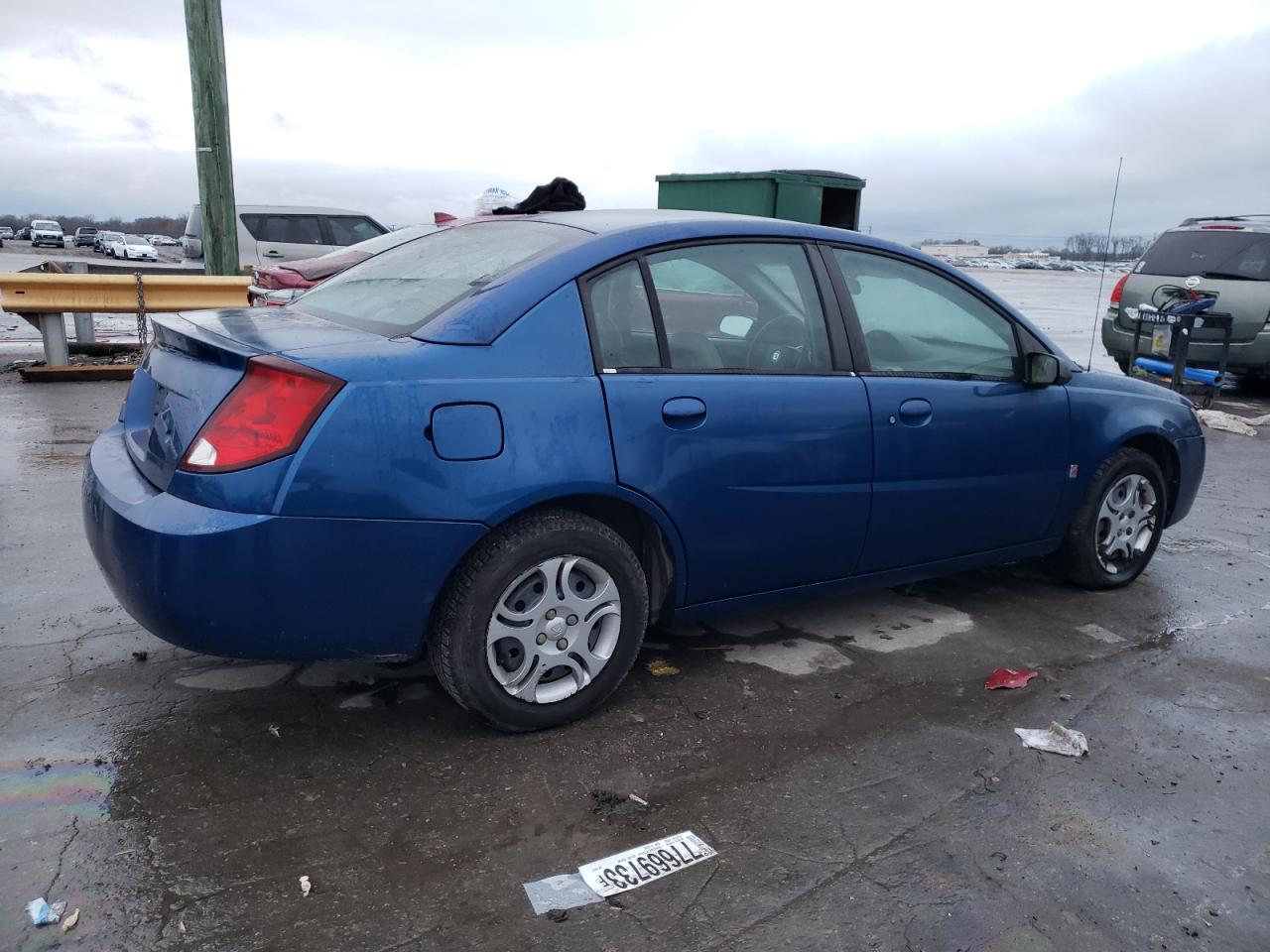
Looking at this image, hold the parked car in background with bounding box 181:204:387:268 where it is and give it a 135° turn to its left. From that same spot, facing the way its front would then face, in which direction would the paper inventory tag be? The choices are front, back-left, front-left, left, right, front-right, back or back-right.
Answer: back-left

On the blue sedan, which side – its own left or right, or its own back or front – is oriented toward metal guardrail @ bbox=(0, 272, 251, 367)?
left

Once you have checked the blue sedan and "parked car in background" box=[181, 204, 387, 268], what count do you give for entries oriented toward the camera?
0

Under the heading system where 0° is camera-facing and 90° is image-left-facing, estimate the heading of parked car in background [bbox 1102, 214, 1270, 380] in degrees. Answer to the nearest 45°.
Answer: approximately 225°

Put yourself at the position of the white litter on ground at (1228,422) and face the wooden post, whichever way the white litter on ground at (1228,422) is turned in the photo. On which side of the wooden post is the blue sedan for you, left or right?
left

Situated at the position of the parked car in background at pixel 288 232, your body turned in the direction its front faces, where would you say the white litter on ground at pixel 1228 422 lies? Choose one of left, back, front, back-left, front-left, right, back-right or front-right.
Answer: front-right

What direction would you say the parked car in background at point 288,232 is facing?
to the viewer's right

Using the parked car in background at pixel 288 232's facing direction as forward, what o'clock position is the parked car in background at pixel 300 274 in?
the parked car in background at pixel 300 274 is roughly at 3 o'clock from the parked car in background at pixel 288 232.

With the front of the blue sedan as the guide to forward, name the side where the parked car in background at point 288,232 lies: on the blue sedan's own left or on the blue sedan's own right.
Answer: on the blue sedan's own left

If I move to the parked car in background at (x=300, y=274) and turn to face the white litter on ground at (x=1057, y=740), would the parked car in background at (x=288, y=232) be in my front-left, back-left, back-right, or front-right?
back-left

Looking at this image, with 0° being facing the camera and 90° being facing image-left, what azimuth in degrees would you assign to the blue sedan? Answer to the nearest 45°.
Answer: approximately 225°

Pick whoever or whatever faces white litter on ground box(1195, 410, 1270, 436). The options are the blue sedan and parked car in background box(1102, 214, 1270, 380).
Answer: the blue sedan

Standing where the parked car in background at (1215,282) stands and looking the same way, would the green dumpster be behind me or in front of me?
behind

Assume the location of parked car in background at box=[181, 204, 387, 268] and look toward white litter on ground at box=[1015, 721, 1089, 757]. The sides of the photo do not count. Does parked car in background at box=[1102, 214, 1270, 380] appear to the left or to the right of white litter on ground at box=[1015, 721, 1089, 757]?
left
